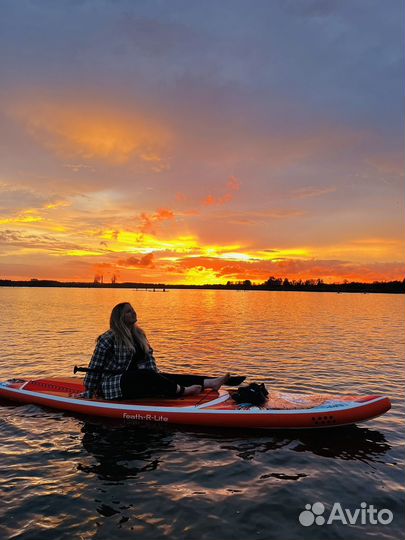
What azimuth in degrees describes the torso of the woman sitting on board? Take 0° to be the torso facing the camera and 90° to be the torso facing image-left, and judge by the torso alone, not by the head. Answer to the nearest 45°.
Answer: approximately 270°

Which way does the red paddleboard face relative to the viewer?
to the viewer's right

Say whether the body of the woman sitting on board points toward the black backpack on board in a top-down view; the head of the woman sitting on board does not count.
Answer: yes
